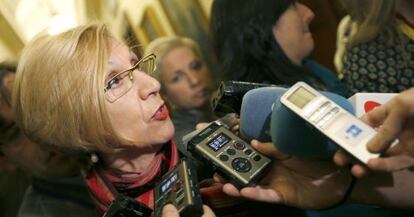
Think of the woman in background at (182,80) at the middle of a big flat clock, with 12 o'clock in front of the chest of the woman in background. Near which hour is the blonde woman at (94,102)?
The blonde woman is roughly at 2 o'clock from the woman in background.

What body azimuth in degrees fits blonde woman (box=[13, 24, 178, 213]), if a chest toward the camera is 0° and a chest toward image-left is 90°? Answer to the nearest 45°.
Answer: approximately 315°
